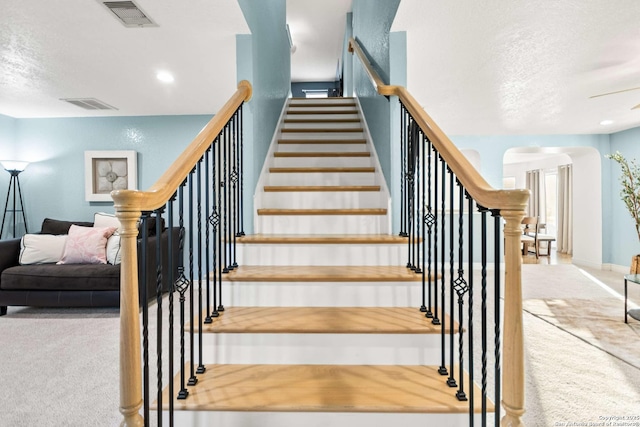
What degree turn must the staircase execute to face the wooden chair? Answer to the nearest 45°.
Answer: approximately 135° to its left

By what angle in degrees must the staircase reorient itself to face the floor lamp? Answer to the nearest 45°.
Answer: approximately 135° to its right

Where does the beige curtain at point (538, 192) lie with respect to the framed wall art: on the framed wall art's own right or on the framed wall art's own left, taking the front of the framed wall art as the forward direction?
on the framed wall art's own left

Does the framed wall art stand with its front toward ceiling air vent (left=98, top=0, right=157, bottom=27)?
yes

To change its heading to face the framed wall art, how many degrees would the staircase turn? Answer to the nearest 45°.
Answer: approximately 135° to its right

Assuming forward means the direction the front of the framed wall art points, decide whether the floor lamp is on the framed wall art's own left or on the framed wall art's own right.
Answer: on the framed wall art's own right

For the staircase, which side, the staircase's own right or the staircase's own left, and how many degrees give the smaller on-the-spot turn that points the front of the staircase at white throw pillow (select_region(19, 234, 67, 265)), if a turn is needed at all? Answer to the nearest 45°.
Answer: approximately 135° to the staircase's own right

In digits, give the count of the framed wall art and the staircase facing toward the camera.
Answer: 2

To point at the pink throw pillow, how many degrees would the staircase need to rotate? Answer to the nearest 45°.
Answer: approximately 135° to its right

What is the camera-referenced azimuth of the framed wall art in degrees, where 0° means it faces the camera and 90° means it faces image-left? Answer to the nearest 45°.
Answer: approximately 0°

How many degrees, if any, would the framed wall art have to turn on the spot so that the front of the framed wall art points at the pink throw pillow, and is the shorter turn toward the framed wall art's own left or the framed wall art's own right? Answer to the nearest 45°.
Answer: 0° — it already faces it

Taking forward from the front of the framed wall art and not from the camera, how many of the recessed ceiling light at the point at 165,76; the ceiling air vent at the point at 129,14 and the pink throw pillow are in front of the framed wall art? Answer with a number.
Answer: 3

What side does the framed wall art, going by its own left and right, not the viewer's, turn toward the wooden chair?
left

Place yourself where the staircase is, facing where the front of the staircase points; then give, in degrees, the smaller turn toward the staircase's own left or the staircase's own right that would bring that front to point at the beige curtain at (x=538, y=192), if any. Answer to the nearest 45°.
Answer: approximately 135° to the staircase's own left
